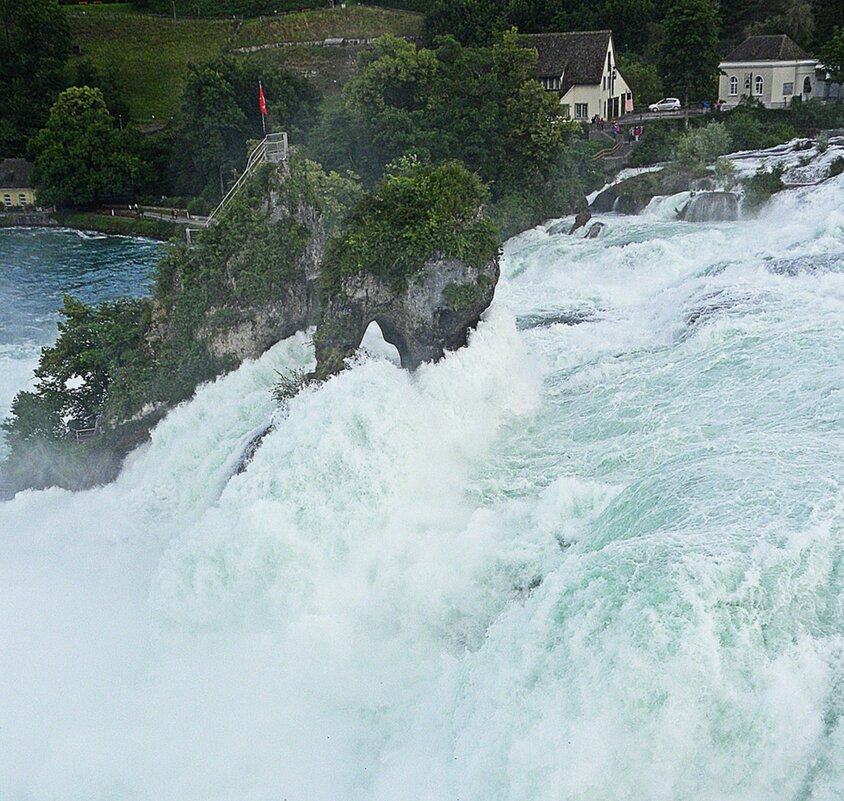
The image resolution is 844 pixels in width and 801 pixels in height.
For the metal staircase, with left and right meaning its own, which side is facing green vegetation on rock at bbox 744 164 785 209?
back

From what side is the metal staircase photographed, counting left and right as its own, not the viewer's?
left

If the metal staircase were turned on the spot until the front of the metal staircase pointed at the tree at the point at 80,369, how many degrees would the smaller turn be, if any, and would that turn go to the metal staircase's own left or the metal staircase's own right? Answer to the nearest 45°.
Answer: approximately 45° to the metal staircase's own left

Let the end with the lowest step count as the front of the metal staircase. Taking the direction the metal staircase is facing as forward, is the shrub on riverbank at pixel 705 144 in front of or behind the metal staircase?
behind

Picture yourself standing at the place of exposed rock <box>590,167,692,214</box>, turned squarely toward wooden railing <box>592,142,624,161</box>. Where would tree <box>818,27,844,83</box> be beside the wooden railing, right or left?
right

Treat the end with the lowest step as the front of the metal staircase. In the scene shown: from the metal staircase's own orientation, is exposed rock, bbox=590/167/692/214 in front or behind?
behind

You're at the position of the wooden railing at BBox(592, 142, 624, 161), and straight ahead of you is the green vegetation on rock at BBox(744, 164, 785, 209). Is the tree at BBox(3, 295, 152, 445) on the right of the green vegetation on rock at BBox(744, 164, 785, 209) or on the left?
right

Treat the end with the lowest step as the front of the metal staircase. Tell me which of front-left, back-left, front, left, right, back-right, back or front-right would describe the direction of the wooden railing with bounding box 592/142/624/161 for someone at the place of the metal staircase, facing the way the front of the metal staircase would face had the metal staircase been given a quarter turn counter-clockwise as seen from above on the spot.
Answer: back-left
